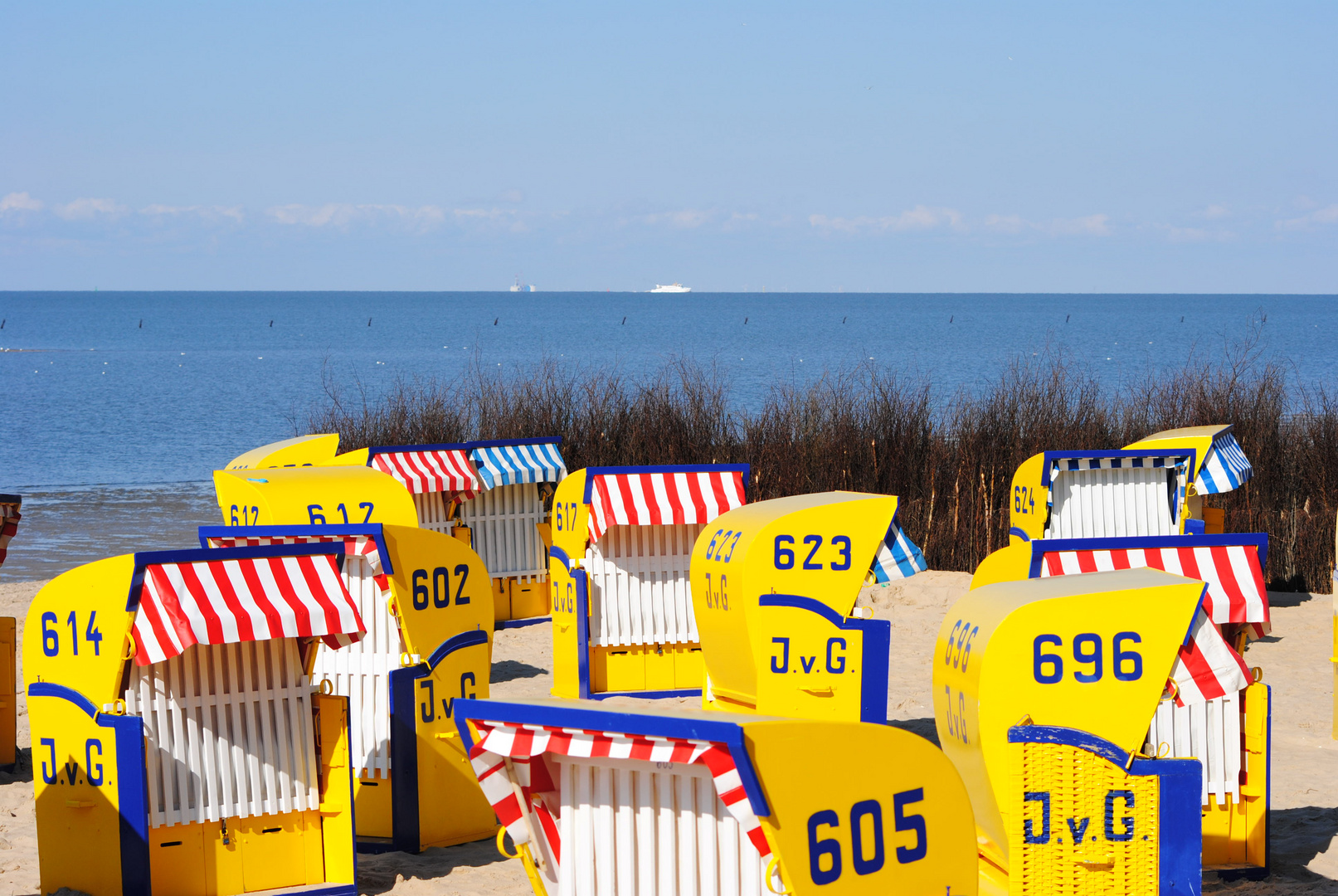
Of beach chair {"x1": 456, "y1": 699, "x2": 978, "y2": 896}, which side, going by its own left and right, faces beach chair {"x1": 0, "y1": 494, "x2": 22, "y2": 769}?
right

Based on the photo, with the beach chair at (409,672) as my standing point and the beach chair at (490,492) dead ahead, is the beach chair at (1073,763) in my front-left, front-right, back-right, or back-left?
back-right

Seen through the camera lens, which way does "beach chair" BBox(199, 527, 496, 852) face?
facing the viewer and to the left of the viewer

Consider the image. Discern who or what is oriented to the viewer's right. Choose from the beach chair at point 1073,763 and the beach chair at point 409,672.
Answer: the beach chair at point 1073,763

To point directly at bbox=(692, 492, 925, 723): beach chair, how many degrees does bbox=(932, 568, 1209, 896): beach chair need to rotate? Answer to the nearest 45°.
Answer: approximately 135° to its left

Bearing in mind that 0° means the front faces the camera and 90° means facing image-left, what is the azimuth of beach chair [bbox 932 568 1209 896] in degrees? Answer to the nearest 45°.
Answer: approximately 270°

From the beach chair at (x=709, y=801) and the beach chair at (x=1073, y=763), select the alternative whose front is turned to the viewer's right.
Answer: the beach chair at (x=1073, y=763)

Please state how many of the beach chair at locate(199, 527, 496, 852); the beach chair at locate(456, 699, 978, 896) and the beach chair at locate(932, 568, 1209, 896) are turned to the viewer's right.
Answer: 1

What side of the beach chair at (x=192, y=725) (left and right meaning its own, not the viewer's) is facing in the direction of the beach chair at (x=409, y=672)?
left

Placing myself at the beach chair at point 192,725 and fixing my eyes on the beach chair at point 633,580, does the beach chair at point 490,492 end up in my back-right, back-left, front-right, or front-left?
front-left

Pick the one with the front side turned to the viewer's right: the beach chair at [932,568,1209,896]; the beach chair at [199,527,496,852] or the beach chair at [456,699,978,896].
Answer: the beach chair at [932,568,1209,896]
